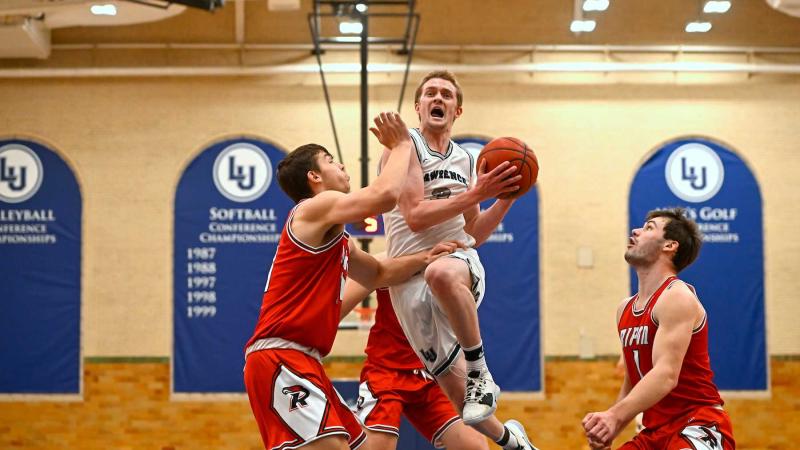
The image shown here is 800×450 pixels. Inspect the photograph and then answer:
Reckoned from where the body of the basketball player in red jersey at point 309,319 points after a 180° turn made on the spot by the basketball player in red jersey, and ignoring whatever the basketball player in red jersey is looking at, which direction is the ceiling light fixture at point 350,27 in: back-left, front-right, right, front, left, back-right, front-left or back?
right

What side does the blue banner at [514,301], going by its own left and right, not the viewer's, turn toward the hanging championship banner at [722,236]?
left

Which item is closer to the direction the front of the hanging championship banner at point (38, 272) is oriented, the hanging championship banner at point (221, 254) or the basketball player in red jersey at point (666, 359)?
the basketball player in red jersey

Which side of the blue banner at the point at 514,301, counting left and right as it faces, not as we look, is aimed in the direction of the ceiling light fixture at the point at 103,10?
right

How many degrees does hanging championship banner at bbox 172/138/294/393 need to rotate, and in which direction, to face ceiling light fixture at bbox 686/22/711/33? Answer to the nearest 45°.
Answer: approximately 90° to its left

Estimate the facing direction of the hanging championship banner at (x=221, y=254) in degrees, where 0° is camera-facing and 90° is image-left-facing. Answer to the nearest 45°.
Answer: approximately 0°

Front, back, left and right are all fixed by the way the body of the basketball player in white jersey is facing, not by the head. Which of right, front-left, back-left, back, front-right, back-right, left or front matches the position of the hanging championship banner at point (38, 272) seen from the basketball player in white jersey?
back

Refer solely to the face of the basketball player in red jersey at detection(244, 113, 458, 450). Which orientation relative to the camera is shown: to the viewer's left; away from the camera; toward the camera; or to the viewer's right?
to the viewer's right

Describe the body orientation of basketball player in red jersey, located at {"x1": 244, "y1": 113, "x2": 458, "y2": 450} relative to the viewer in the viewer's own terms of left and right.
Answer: facing to the right of the viewer
